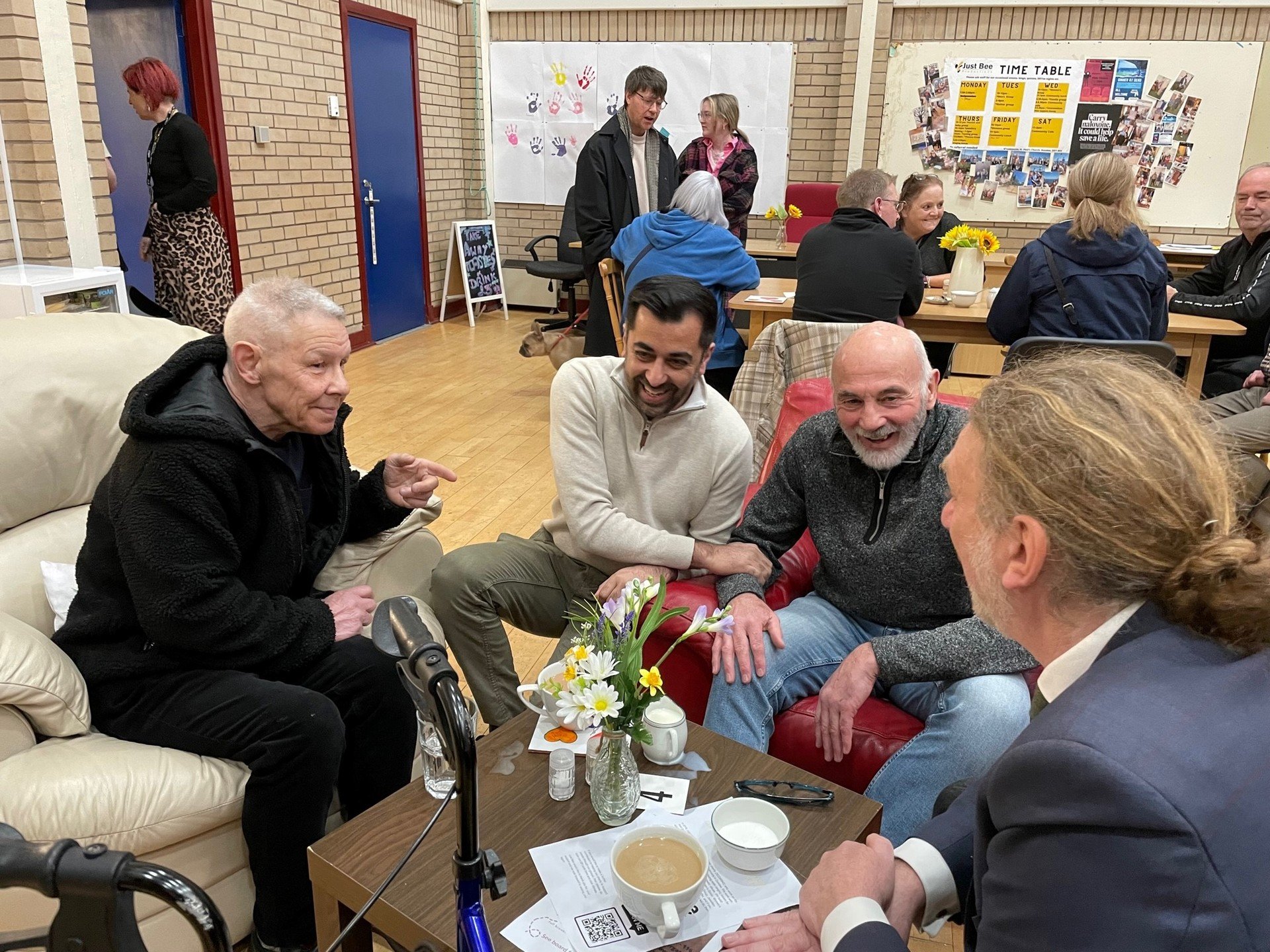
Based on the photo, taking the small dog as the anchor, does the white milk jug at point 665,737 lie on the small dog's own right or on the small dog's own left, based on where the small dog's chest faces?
on the small dog's own left

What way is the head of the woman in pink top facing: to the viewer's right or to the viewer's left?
to the viewer's left

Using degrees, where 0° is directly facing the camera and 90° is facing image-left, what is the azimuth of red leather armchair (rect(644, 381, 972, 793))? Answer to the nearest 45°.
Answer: approximately 45°

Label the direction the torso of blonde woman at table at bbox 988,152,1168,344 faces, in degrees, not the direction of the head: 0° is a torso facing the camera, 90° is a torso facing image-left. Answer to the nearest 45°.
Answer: approximately 180°

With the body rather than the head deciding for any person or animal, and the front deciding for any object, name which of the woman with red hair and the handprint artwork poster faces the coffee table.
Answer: the handprint artwork poster

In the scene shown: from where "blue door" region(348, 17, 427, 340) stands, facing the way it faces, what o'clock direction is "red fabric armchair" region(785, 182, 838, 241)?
The red fabric armchair is roughly at 11 o'clock from the blue door.

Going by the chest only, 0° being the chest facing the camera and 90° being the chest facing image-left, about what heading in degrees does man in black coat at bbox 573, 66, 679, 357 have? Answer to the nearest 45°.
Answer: approximately 315°

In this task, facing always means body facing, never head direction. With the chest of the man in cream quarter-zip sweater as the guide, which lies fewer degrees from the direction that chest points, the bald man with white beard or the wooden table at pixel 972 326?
the bald man with white beard

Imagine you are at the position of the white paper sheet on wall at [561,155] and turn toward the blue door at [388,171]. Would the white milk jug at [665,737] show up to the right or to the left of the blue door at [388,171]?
left

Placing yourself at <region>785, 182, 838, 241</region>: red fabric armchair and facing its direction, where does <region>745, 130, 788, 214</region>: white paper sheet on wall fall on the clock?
The white paper sheet on wall is roughly at 5 o'clock from the red fabric armchair.

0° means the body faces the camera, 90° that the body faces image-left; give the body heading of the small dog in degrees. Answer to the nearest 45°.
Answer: approximately 90°
